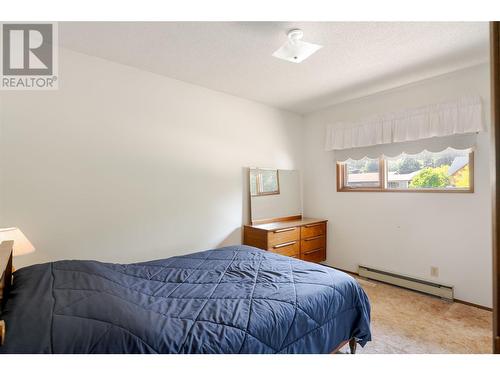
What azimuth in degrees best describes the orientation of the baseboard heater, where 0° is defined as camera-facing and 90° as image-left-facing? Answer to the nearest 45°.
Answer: approximately 45°

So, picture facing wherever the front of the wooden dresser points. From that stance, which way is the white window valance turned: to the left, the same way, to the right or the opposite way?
to the right

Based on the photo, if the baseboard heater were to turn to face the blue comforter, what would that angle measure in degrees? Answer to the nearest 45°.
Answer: approximately 45° to its left

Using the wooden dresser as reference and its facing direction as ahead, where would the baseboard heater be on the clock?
The baseboard heater is roughly at 11 o'clock from the wooden dresser.

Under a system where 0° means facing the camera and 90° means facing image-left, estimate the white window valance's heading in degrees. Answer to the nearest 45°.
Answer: approximately 45°

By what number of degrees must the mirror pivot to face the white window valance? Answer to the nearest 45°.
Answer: approximately 45° to its left

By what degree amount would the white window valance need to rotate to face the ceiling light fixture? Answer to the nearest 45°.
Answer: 0° — it already faces it

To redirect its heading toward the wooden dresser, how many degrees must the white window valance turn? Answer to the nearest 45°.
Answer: approximately 45° to its right
